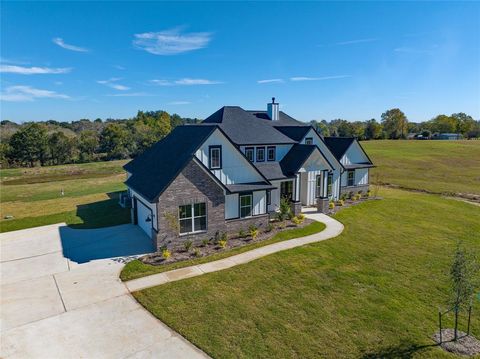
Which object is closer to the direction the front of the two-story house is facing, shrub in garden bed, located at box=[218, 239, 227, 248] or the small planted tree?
the small planted tree

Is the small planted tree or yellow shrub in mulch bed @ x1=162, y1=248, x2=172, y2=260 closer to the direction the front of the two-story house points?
the small planted tree

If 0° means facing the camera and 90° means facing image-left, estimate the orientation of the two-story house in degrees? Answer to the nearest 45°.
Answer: approximately 315°

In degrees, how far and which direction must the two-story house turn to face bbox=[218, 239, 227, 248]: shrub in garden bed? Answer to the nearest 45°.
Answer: approximately 45° to its right

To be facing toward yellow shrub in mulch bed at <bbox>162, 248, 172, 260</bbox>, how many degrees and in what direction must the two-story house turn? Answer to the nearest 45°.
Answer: approximately 90° to its right

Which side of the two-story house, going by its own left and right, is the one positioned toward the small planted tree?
front

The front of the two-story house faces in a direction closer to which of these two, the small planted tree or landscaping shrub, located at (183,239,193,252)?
the small planted tree
